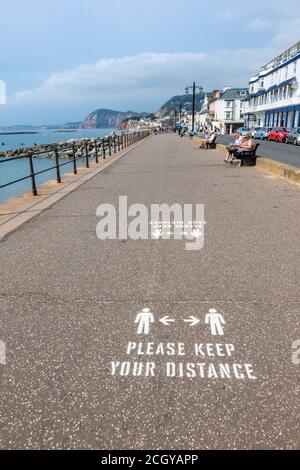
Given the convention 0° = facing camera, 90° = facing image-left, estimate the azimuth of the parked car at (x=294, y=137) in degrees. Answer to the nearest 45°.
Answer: approximately 45°

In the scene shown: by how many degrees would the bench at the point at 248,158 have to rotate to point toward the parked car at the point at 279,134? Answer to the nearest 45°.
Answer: approximately 90° to its right

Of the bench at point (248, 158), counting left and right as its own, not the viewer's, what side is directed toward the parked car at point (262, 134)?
right

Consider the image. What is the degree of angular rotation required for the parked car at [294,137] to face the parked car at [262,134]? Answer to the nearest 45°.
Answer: approximately 135° to its right

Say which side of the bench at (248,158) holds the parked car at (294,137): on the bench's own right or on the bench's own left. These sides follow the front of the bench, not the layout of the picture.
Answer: on the bench's own right

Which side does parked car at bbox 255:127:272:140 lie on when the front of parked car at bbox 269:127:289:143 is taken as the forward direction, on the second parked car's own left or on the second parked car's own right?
on the second parked car's own right

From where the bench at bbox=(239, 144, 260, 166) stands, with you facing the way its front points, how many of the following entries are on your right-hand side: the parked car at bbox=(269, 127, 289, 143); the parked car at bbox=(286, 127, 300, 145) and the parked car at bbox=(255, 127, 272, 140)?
3

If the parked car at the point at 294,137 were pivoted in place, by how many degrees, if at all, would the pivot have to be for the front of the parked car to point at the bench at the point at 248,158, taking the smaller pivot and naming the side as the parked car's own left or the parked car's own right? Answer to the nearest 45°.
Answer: approximately 45° to the parked car's own left

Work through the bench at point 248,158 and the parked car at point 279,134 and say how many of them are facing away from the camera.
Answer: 0

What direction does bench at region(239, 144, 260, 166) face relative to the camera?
to the viewer's left
